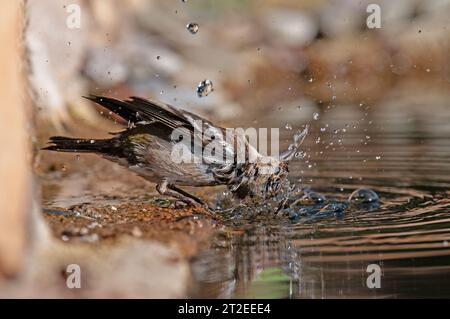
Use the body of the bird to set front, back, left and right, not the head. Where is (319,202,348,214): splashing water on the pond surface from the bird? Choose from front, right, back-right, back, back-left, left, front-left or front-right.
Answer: front

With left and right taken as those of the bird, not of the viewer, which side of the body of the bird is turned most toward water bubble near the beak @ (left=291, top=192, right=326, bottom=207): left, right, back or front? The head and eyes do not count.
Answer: front

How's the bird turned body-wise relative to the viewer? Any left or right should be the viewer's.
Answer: facing to the right of the viewer

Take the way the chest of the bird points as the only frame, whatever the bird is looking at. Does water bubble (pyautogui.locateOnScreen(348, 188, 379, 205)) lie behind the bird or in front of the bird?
in front
